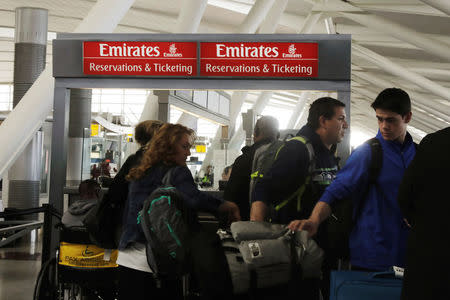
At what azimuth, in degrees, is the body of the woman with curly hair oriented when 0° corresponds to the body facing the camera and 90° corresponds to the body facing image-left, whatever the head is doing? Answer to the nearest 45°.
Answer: approximately 270°

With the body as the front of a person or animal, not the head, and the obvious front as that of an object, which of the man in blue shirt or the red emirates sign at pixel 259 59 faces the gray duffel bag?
the red emirates sign

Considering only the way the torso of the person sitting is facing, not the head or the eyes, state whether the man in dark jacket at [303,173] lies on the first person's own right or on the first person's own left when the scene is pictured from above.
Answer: on the first person's own right

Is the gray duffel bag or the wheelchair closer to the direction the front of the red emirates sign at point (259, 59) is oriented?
the gray duffel bag

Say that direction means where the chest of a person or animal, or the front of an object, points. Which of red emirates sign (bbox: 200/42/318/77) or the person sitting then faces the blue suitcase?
the red emirates sign

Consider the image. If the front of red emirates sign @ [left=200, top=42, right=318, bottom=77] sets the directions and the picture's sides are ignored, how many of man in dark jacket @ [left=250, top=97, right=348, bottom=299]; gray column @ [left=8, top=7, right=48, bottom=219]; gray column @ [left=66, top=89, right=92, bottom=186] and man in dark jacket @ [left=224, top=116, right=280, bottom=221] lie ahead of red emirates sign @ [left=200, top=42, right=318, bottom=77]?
2

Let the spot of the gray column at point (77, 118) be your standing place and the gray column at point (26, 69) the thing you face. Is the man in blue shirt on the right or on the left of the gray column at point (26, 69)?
left
